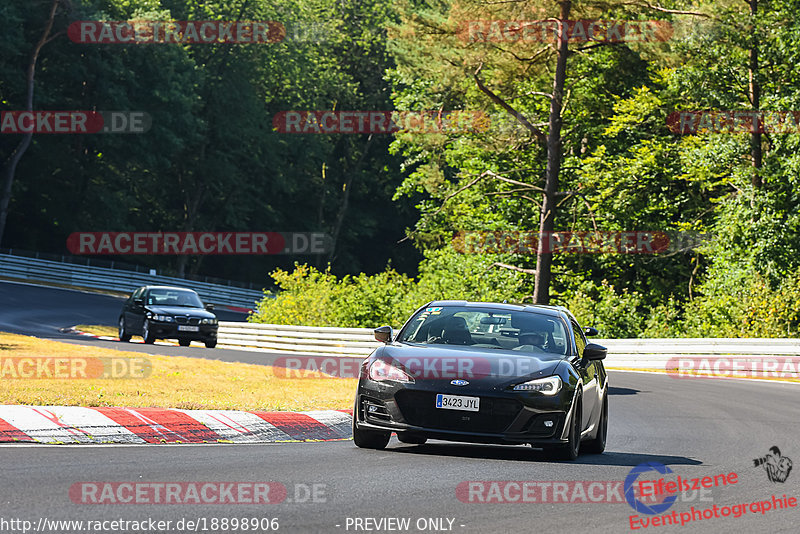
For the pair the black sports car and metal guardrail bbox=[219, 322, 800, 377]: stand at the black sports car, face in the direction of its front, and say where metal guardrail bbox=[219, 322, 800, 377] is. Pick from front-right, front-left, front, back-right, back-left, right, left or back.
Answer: back

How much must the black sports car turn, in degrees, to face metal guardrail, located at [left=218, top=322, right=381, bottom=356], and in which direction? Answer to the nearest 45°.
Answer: approximately 180°

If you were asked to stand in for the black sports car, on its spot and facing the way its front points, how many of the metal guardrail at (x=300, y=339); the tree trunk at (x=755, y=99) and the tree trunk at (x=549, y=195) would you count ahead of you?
0

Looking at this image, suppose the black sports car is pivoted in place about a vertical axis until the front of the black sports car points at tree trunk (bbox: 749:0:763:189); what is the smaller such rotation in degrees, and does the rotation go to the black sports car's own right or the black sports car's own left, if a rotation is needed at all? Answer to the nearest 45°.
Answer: approximately 180°

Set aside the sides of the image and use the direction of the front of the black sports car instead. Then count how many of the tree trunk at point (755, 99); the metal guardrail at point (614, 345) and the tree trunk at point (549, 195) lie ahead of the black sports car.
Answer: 0

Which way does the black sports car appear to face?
toward the camera

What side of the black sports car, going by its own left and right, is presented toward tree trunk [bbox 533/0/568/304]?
back
